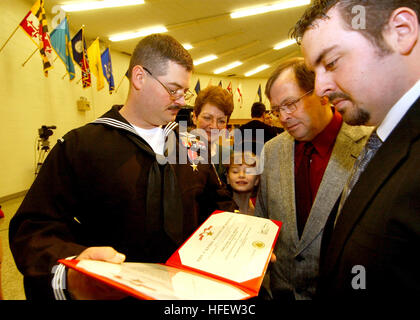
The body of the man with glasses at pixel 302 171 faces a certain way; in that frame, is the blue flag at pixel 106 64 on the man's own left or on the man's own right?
on the man's own right

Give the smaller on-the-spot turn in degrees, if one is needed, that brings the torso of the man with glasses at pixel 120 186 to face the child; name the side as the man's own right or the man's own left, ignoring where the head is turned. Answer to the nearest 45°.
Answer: approximately 90° to the man's own left

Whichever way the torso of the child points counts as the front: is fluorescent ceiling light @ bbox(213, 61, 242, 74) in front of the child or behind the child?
behind

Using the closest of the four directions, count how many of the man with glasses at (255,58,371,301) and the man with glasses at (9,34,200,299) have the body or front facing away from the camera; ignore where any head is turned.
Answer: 0

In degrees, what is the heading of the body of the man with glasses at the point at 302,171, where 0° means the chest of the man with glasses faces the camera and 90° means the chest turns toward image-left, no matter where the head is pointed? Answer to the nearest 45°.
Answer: approximately 45°

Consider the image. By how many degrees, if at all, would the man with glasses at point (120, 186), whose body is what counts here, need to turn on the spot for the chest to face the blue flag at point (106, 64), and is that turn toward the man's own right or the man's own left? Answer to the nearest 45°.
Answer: approximately 135° to the man's own left

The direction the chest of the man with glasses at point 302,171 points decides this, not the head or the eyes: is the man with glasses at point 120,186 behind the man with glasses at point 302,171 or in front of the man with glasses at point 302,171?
in front

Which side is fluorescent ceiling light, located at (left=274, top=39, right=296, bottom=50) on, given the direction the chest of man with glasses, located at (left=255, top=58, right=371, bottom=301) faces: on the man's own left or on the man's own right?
on the man's own right

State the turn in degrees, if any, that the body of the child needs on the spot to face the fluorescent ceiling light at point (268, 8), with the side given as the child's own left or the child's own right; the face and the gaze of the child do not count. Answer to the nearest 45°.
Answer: approximately 180°

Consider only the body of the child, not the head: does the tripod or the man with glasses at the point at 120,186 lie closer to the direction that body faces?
the man with glasses

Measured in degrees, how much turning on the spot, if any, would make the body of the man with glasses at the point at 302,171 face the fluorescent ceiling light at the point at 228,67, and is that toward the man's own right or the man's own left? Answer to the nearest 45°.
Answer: approximately 135° to the man's own right

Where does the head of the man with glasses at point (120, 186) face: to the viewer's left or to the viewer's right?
to the viewer's right

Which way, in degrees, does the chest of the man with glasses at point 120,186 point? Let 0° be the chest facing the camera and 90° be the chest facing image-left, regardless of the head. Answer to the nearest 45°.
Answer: approximately 315°
